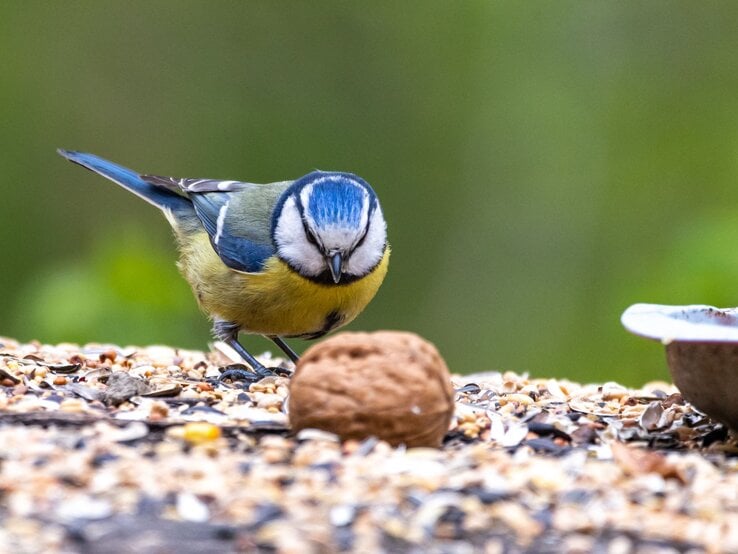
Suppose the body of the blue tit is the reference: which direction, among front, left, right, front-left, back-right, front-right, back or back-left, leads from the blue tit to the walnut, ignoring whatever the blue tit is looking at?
front-right

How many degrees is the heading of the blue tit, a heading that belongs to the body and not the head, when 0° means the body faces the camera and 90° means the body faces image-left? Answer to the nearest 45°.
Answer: approximately 315°
